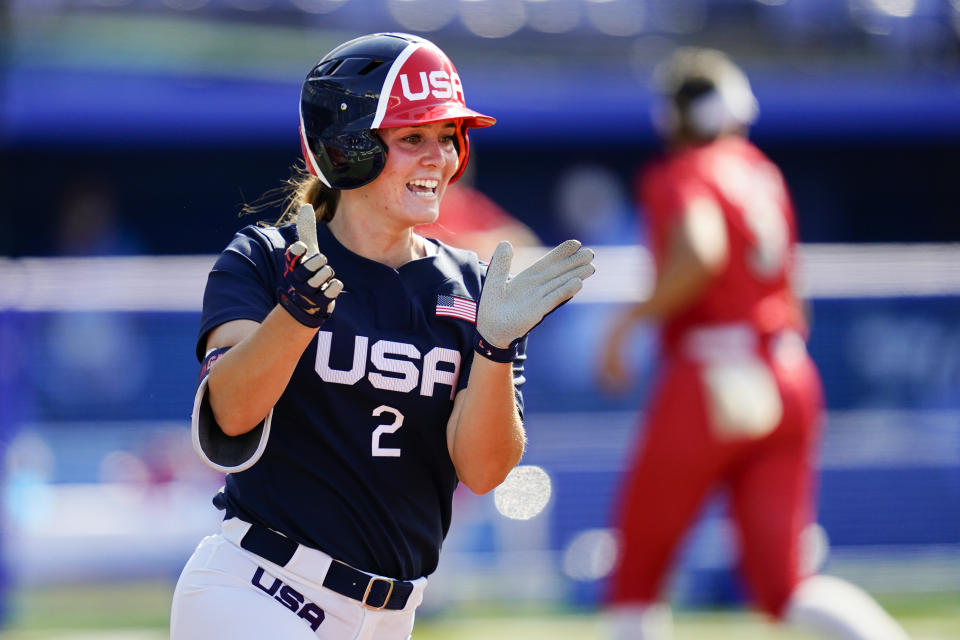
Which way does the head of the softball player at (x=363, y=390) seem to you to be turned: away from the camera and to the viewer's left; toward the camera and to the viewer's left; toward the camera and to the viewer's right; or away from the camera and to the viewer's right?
toward the camera and to the viewer's right

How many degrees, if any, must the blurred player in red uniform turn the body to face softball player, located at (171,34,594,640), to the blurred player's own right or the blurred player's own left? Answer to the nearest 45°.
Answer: approximately 135° to the blurred player's own left

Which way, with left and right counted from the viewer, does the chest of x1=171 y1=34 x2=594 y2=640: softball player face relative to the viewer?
facing the viewer and to the right of the viewer

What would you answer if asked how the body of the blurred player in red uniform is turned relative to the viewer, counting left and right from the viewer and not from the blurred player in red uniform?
facing away from the viewer and to the left of the viewer

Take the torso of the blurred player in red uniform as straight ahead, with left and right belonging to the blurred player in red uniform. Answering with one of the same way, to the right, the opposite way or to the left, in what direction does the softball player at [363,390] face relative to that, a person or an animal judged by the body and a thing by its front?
the opposite way
